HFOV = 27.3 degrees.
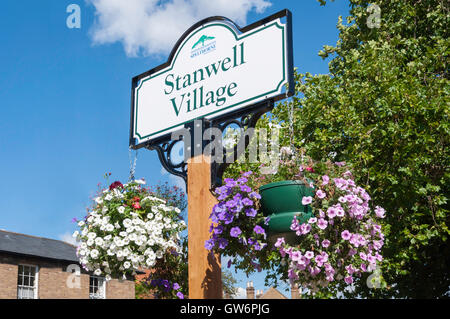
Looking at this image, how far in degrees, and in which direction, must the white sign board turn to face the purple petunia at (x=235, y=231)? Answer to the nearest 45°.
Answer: approximately 45° to its left

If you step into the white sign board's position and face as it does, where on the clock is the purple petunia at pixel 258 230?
The purple petunia is roughly at 10 o'clock from the white sign board.

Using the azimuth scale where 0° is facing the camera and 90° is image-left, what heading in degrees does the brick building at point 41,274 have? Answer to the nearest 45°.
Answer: approximately 315°

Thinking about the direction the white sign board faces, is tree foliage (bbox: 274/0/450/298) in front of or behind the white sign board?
behind

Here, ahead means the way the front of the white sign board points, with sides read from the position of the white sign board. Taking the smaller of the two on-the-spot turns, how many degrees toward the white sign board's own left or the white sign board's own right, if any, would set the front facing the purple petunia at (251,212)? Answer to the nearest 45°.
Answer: approximately 45° to the white sign board's own left

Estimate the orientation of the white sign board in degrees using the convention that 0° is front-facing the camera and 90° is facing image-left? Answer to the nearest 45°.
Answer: approximately 45°
